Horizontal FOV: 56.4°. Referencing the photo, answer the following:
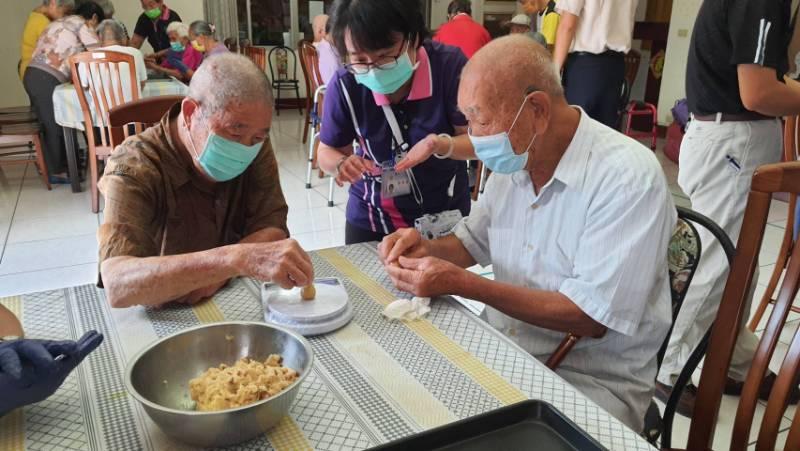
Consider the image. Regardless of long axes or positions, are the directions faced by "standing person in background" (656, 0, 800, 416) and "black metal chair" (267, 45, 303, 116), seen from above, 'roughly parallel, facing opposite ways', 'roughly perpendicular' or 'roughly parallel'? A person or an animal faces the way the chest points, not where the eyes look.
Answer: roughly perpendicular

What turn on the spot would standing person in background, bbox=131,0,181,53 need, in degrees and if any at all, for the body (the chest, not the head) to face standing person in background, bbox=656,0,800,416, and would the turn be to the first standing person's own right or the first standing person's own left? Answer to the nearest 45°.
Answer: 0° — they already face them

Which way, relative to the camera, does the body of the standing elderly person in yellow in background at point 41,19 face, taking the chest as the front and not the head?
to the viewer's right

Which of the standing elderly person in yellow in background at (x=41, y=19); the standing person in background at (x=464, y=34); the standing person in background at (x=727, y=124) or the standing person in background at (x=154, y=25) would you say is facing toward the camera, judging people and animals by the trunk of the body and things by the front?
the standing person in background at (x=154, y=25)

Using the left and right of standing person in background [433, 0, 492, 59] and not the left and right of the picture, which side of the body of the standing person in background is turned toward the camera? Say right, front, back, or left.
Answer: back

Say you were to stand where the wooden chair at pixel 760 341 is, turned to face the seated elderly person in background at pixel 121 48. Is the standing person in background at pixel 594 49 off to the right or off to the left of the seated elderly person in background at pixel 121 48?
right

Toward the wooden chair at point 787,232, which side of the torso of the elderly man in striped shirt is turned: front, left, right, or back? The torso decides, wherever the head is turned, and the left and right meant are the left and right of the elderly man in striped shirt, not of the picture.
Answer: back

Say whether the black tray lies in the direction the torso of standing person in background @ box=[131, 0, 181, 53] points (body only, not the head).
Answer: yes

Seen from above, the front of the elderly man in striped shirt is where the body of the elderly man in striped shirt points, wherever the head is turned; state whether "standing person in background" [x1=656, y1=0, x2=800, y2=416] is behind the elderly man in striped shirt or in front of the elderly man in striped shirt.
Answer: behind

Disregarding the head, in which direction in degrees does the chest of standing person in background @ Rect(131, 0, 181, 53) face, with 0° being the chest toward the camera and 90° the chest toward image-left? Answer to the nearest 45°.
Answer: approximately 0°

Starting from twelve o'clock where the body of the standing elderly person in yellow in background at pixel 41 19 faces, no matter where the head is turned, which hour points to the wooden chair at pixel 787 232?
The wooden chair is roughly at 2 o'clock from the standing elderly person in yellow in background.
